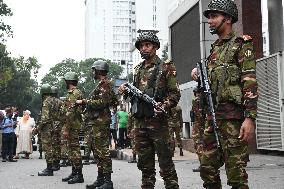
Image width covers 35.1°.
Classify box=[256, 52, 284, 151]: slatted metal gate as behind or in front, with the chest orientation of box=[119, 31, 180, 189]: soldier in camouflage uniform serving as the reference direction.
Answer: behind

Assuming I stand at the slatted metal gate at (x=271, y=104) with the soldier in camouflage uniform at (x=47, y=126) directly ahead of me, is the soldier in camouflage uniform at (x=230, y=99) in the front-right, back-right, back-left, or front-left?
front-left

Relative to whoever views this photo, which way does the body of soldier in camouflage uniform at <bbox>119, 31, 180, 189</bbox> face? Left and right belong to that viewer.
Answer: facing the viewer and to the left of the viewer

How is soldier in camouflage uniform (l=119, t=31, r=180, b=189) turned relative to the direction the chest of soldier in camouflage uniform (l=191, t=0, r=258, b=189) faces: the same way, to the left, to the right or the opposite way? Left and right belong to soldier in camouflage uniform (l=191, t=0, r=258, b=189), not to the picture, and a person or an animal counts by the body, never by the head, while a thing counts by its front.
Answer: the same way

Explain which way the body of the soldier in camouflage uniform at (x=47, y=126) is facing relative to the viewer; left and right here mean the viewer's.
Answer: facing to the left of the viewer

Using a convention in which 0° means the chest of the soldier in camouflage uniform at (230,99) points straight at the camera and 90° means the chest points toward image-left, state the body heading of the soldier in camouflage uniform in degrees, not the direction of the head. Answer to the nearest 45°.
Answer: approximately 45°

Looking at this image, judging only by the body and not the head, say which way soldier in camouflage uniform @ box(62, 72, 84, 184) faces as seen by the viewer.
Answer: to the viewer's left

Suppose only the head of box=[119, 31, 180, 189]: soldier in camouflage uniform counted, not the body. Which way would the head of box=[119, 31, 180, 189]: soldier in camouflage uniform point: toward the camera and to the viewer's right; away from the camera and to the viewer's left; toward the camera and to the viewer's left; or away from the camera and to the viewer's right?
toward the camera and to the viewer's left

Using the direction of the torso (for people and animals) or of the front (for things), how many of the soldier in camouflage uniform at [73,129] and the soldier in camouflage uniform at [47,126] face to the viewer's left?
2

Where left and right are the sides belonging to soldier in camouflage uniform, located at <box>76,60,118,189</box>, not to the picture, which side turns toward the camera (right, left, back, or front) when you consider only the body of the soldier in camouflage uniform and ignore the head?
left

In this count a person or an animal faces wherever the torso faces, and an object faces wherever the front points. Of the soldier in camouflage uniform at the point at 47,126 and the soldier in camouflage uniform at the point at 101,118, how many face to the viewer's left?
2

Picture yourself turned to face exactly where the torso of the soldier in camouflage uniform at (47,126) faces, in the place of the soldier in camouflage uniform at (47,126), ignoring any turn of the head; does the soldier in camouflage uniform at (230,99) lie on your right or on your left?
on your left
